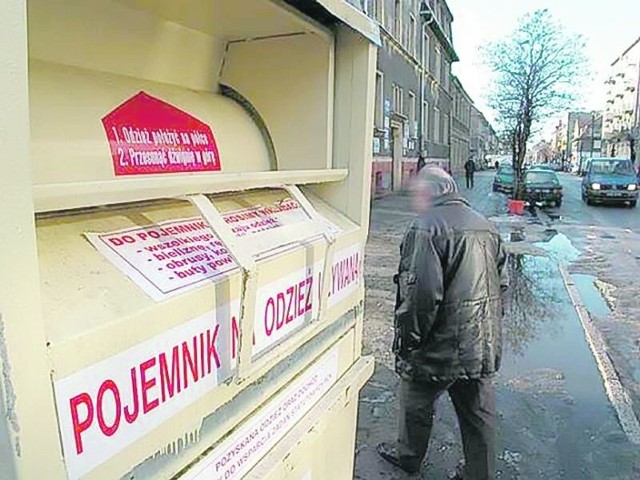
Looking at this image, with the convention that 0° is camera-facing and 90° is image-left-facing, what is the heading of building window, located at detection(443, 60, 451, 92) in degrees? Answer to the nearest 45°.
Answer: approximately 315°

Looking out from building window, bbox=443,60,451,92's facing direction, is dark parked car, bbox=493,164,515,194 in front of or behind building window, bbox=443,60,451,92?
in front

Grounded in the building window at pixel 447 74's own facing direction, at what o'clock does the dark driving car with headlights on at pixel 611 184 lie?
The dark driving car with headlights on is roughly at 1 o'clock from the building window.

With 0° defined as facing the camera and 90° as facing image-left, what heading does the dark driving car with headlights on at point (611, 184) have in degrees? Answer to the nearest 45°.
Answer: approximately 0°

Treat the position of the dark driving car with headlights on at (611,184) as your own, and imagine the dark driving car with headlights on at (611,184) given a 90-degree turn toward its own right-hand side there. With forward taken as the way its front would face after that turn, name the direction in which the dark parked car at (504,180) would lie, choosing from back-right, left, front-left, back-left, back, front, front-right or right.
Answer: front-right

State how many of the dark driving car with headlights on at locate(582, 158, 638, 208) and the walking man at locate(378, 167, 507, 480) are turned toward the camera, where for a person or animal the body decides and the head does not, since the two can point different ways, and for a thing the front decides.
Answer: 1

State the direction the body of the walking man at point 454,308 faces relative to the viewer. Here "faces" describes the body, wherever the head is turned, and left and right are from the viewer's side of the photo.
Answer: facing away from the viewer and to the left of the viewer

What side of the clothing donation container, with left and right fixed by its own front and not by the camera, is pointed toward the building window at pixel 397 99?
left

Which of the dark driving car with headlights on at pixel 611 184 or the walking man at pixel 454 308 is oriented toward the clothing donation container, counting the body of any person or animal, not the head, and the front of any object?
the dark driving car with headlights on

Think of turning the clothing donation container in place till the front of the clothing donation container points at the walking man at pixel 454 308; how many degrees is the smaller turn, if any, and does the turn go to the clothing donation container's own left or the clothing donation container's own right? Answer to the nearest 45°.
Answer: approximately 90° to the clothing donation container's own left

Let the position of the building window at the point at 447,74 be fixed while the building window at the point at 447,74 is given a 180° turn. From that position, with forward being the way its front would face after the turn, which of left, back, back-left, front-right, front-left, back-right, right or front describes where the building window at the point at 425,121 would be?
back-left

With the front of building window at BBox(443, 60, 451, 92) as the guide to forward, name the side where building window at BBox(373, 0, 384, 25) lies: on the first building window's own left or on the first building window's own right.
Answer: on the first building window's own right

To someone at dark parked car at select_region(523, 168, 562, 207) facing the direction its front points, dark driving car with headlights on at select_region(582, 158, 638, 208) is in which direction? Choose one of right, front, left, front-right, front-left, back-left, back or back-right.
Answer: left
